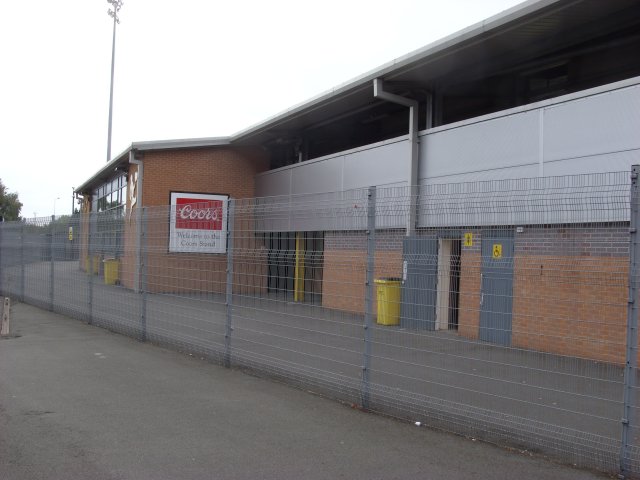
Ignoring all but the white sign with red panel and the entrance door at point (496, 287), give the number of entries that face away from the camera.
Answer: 0

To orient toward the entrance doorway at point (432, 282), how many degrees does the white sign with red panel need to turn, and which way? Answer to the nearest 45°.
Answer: approximately 45° to its left

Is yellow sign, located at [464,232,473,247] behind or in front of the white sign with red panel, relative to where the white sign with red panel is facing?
in front

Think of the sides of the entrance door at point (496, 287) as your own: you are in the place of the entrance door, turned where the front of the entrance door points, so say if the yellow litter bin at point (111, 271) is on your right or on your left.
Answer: on your right

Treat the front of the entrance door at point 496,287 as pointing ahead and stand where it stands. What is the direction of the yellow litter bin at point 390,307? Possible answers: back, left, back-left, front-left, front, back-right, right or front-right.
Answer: right

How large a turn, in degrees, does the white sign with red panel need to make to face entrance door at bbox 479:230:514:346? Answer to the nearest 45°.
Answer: approximately 45° to its left

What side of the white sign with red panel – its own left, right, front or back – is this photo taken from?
front

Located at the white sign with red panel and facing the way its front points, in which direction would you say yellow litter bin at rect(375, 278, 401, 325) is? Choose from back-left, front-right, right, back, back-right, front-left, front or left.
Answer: front-left

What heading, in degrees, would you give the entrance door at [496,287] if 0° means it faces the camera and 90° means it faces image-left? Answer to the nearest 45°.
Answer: approximately 45°
